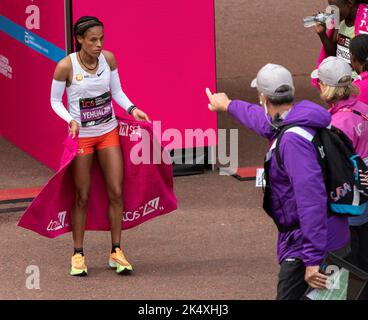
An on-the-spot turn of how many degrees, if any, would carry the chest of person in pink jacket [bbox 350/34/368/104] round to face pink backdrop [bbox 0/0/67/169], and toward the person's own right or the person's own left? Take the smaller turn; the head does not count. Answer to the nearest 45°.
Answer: approximately 45° to the person's own right

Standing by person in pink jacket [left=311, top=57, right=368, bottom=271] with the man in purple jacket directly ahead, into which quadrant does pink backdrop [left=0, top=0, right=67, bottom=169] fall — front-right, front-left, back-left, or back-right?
back-right

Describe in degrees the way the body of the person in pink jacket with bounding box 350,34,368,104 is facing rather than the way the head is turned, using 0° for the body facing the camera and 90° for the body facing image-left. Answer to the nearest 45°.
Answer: approximately 90°

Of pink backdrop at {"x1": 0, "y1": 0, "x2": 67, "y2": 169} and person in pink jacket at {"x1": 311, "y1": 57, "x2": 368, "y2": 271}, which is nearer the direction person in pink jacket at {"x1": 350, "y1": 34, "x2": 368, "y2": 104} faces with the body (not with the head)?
the pink backdrop

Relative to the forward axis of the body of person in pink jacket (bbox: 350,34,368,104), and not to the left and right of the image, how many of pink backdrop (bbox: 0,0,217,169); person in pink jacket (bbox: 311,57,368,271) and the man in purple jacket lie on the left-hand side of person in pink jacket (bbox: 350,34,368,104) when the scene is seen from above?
2

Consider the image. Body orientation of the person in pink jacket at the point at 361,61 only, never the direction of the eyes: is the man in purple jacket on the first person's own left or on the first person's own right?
on the first person's own left

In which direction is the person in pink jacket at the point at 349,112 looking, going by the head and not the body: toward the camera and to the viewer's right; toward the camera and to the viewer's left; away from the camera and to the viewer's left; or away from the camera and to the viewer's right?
away from the camera and to the viewer's left

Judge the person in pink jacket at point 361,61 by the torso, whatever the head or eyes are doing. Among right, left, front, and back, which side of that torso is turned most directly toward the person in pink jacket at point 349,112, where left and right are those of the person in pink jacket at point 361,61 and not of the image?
left

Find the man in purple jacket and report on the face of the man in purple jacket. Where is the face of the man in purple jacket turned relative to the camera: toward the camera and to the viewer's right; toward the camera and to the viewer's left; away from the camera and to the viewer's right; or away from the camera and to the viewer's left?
away from the camera and to the viewer's left

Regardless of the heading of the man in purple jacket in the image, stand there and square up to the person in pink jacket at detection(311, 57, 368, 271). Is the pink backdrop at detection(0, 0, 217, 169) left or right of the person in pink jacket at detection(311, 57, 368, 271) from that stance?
left
